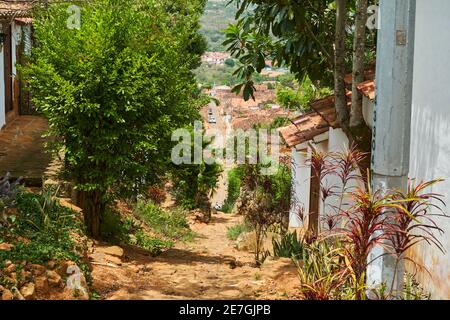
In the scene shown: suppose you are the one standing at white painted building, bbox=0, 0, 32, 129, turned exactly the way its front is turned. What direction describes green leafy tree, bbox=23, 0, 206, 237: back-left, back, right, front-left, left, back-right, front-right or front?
right

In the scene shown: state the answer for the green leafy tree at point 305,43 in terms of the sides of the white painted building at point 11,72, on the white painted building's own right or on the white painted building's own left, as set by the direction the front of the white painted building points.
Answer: on the white painted building's own right

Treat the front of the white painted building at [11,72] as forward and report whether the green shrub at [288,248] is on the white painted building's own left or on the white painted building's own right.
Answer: on the white painted building's own right

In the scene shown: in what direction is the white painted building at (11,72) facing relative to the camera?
to the viewer's right

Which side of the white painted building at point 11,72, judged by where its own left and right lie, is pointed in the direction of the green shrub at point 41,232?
right

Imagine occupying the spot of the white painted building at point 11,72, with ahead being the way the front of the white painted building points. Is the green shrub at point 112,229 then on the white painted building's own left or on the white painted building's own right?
on the white painted building's own right

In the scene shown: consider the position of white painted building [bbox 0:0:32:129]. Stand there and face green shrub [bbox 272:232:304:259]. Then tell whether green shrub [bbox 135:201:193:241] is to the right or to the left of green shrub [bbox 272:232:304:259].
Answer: left

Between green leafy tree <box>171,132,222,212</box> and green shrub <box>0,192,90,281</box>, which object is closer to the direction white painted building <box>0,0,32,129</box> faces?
the green leafy tree

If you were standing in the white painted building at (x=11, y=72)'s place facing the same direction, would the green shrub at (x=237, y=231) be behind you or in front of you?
in front

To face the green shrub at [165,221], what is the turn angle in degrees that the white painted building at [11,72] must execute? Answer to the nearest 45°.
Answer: approximately 45° to its right
